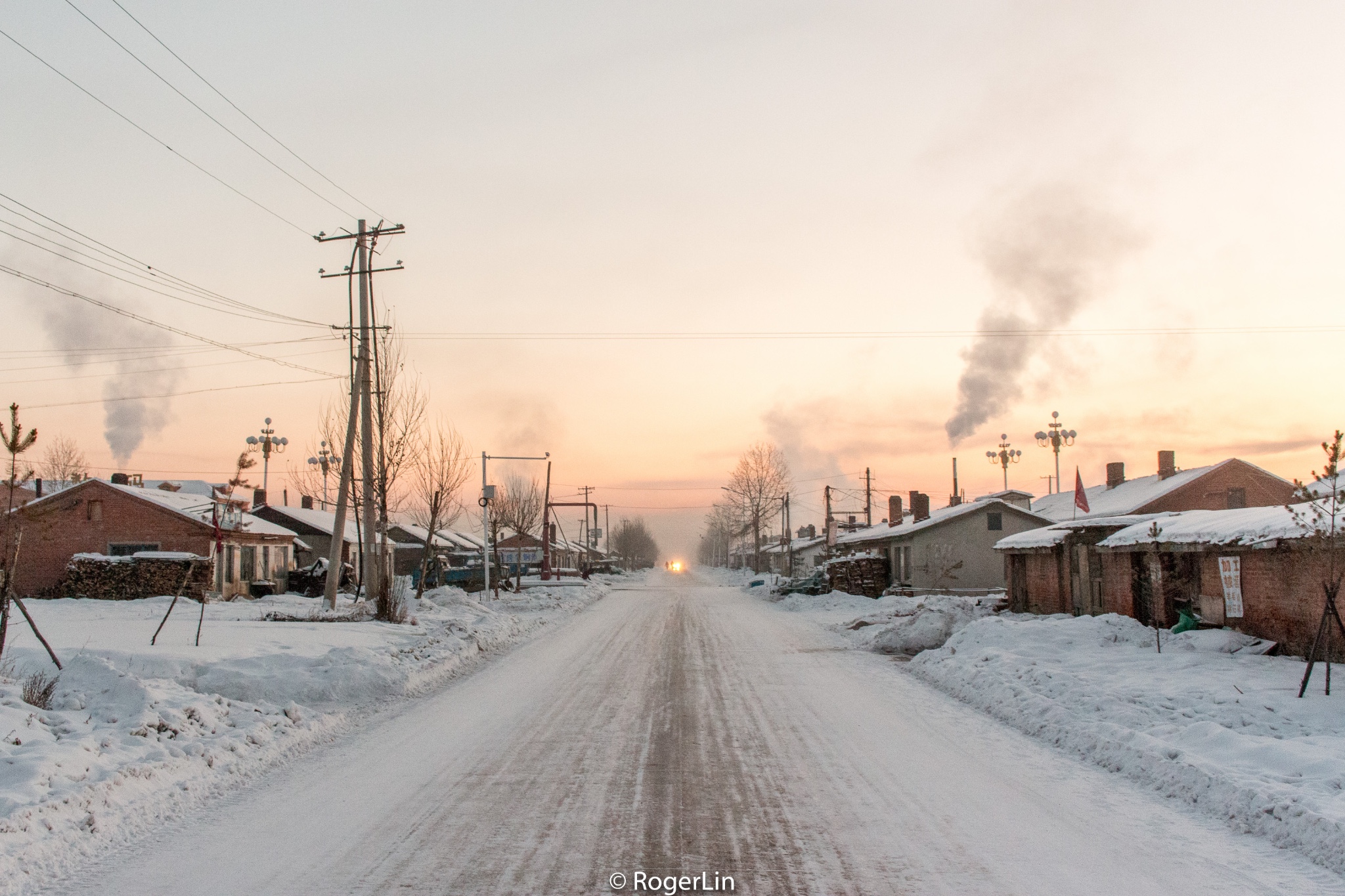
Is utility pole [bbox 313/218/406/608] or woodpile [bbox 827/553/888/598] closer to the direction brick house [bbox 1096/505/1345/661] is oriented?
the utility pole

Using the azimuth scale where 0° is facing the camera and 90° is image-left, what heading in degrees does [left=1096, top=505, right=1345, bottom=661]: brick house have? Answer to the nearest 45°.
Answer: approximately 45°

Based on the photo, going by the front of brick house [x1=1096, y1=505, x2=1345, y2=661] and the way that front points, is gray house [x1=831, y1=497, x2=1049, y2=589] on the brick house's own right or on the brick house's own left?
on the brick house's own right

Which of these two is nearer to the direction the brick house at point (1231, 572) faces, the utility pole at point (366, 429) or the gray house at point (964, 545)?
the utility pole

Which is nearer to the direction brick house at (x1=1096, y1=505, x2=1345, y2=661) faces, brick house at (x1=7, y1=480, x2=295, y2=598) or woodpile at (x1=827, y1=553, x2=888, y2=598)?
the brick house

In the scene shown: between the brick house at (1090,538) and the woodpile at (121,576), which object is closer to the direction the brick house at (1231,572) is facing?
the woodpile

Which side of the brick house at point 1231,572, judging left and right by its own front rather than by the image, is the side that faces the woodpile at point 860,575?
right

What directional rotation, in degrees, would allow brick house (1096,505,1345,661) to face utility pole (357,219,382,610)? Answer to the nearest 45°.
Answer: approximately 45° to its right
